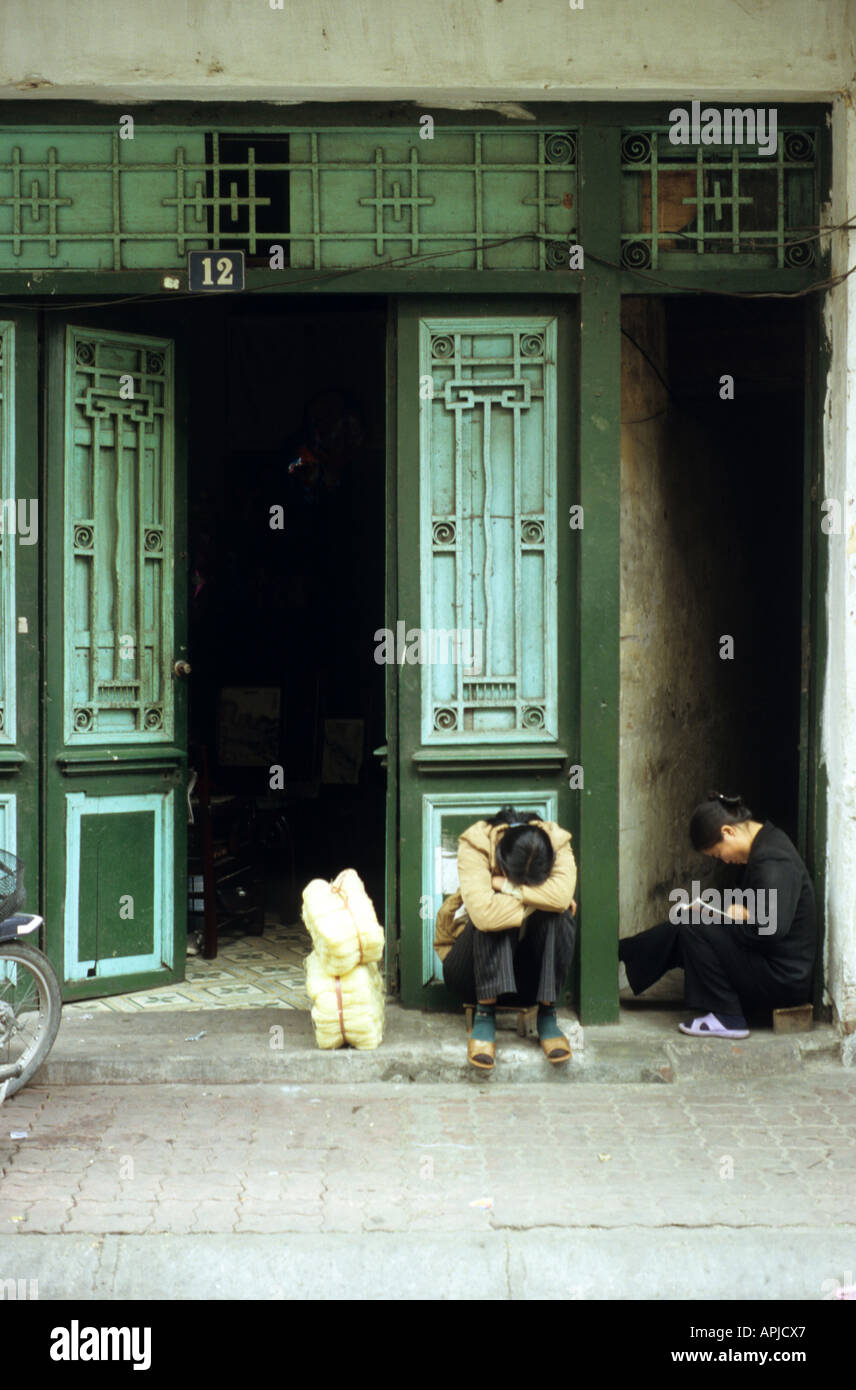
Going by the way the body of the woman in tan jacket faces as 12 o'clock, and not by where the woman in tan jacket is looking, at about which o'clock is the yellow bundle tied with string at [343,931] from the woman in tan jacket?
The yellow bundle tied with string is roughly at 3 o'clock from the woman in tan jacket.

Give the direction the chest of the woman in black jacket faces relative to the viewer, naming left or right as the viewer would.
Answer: facing to the left of the viewer

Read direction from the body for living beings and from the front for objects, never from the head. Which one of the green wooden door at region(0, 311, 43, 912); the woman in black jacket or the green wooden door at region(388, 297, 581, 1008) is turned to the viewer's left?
the woman in black jacket

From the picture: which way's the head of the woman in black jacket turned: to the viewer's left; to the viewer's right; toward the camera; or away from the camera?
to the viewer's left

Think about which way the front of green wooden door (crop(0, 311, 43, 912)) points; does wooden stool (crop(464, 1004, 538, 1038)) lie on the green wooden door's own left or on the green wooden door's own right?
on the green wooden door's own left

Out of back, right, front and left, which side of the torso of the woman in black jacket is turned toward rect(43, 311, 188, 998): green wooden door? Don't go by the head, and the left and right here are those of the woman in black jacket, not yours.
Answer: front
